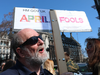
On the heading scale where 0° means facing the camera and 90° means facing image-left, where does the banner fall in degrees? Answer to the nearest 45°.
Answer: approximately 0°

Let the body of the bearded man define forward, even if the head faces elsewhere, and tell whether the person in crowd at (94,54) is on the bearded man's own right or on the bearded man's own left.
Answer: on the bearded man's own left

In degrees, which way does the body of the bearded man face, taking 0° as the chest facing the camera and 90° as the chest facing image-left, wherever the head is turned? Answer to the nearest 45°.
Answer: approximately 315°
